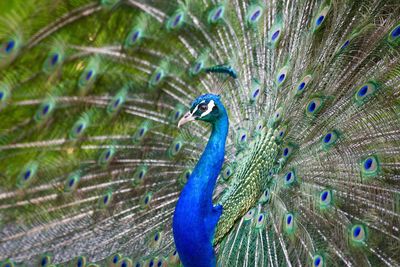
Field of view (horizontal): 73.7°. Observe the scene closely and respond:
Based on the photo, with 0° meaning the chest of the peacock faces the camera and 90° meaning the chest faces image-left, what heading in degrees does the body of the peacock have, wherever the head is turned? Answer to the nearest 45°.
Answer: approximately 45°
